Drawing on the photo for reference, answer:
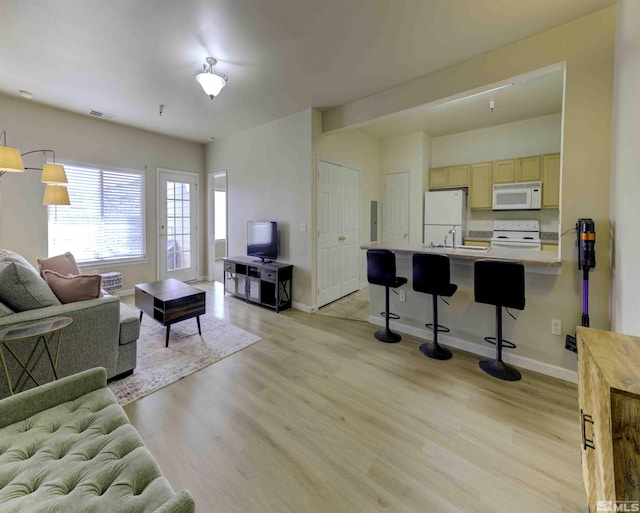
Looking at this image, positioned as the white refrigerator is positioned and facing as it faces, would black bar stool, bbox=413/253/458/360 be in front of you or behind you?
in front

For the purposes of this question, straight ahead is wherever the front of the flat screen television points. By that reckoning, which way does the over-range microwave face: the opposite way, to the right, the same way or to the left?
the same way

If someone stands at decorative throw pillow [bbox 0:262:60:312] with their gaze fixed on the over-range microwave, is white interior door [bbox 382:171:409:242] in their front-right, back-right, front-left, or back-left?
front-left

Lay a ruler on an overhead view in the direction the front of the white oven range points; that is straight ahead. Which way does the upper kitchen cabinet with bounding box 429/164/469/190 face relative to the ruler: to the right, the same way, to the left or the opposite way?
the same way

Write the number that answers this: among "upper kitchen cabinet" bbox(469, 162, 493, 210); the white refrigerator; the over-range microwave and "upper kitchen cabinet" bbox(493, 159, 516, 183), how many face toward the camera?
4

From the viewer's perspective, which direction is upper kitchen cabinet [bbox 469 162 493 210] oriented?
toward the camera

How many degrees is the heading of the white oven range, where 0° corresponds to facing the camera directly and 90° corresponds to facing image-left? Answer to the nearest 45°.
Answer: approximately 0°

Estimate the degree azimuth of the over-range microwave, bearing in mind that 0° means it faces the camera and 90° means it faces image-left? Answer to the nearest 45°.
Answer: approximately 0°

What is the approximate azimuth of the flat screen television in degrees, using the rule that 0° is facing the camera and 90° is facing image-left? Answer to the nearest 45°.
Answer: approximately 45°

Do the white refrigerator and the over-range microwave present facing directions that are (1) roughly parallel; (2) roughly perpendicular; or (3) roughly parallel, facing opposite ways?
roughly parallel

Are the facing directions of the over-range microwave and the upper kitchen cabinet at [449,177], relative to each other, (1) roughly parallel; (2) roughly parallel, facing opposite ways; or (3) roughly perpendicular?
roughly parallel

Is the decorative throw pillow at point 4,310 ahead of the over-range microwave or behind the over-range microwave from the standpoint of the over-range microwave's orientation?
ahead

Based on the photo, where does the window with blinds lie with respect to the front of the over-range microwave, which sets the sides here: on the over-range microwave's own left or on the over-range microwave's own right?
on the over-range microwave's own right

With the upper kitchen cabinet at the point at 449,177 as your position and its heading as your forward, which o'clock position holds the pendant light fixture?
The pendant light fixture is roughly at 1 o'clock from the upper kitchen cabinet.
